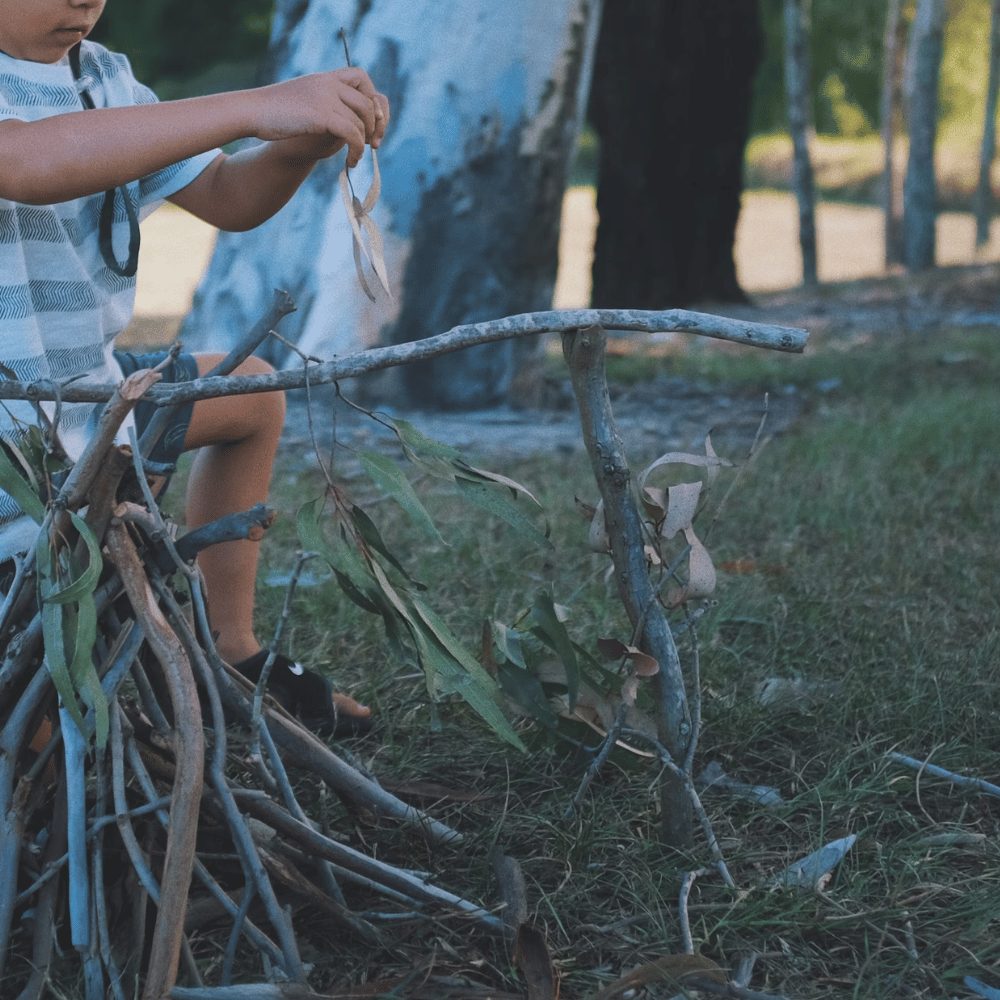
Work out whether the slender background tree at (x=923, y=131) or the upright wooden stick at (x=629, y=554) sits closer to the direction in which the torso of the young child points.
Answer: the upright wooden stick

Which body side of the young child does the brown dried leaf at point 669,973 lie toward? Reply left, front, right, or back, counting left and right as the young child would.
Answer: front

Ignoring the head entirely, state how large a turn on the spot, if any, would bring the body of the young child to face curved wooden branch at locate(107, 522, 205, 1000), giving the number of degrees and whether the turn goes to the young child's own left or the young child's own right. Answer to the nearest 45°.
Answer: approximately 45° to the young child's own right

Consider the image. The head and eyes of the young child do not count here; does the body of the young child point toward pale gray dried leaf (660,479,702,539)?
yes

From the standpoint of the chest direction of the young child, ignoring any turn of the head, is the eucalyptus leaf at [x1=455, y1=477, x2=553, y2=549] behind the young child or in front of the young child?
in front

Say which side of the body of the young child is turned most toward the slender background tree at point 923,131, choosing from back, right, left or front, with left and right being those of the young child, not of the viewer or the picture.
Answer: left

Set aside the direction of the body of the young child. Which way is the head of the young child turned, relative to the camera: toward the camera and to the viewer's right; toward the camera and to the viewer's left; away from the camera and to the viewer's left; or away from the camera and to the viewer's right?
toward the camera and to the viewer's right

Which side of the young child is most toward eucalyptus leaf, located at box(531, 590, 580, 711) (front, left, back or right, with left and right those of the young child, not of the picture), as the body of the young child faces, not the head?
front

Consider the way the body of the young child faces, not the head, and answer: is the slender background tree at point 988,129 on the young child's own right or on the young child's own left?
on the young child's own left

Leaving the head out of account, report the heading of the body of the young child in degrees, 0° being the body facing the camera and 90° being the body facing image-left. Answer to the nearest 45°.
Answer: approximately 315°
